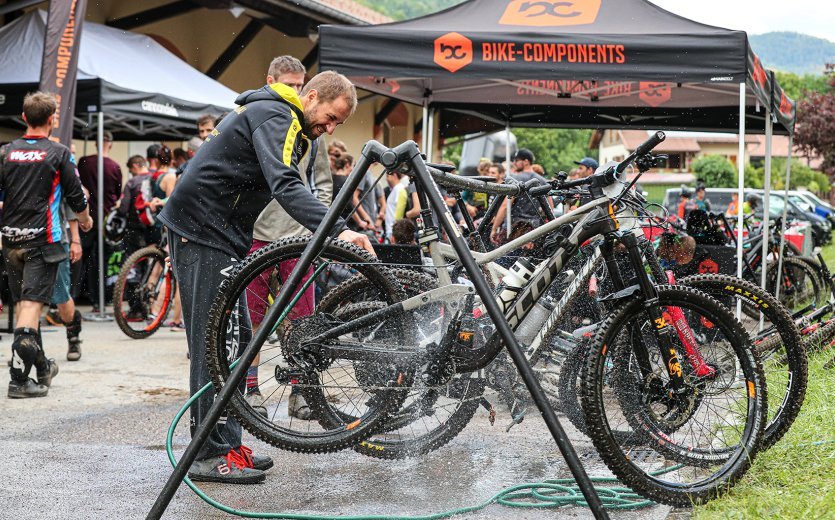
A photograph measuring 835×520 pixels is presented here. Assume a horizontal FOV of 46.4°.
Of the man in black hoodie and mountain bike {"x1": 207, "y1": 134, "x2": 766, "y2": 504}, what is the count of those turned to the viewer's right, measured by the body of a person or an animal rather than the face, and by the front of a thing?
2

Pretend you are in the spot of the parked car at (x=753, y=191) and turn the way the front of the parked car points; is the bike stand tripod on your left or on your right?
on your right

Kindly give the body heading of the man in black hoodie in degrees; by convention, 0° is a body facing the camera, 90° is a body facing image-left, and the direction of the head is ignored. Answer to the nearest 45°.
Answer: approximately 270°

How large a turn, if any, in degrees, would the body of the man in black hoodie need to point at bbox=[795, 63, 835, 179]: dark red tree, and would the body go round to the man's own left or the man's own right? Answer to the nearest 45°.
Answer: approximately 45° to the man's own left

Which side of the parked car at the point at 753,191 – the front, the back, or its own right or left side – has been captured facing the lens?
right

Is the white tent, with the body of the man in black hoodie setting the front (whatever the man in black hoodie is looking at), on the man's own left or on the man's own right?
on the man's own left

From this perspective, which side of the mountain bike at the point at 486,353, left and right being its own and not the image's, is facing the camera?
right

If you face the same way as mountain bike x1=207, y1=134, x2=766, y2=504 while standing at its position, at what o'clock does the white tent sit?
The white tent is roughly at 8 o'clock from the mountain bike.

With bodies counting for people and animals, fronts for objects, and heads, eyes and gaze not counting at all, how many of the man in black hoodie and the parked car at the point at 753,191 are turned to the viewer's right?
2
